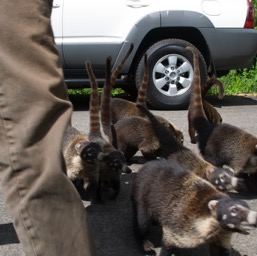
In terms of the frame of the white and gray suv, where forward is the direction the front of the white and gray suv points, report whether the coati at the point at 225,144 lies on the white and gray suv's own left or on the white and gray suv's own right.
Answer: on the white and gray suv's own left

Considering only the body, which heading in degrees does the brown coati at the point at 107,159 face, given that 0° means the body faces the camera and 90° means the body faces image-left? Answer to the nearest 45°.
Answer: approximately 315°

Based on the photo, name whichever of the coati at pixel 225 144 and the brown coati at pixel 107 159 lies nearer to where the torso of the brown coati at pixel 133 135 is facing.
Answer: the coati

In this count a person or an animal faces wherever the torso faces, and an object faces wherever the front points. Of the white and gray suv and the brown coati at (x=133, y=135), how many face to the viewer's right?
1

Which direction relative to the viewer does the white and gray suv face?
to the viewer's left

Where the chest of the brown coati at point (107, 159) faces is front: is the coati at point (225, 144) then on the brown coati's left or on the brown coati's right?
on the brown coati's left

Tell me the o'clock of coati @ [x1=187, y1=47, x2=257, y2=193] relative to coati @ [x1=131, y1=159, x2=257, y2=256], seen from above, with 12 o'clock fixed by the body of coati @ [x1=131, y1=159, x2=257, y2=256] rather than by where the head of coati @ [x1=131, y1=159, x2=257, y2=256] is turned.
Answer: coati @ [x1=187, y1=47, x2=257, y2=193] is roughly at 8 o'clock from coati @ [x1=131, y1=159, x2=257, y2=256].

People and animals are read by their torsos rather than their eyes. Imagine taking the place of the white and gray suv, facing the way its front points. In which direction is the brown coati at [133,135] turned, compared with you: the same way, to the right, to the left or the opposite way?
the opposite way

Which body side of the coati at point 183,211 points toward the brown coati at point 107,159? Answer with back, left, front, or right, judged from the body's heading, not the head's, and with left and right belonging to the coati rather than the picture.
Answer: back

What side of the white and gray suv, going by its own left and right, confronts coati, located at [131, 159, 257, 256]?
left
